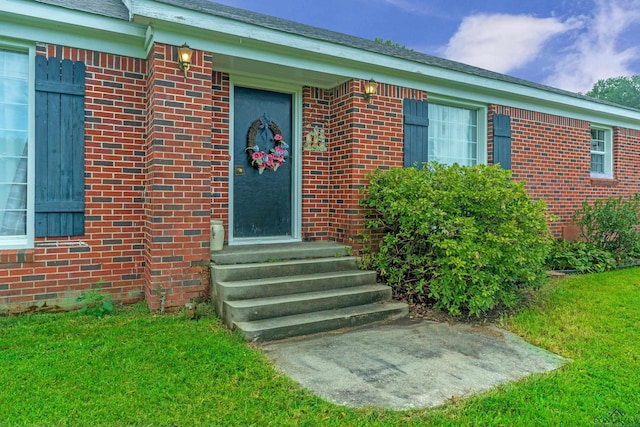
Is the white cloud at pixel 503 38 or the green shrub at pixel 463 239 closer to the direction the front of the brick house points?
the green shrub

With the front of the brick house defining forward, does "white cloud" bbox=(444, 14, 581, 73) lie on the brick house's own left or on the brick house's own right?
on the brick house's own left

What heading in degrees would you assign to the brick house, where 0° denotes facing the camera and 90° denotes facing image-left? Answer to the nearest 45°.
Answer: approximately 315°

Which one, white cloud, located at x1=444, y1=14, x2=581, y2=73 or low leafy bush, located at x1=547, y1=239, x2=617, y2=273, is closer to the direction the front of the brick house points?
the low leafy bush

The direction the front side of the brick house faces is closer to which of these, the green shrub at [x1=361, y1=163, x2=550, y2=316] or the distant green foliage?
the green shrub

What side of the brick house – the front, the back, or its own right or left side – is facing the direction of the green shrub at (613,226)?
left

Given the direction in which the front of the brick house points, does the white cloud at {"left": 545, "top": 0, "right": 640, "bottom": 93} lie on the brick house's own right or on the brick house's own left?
on the brick house's own left

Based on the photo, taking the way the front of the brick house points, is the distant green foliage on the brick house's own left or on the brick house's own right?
on the brick house's own left
